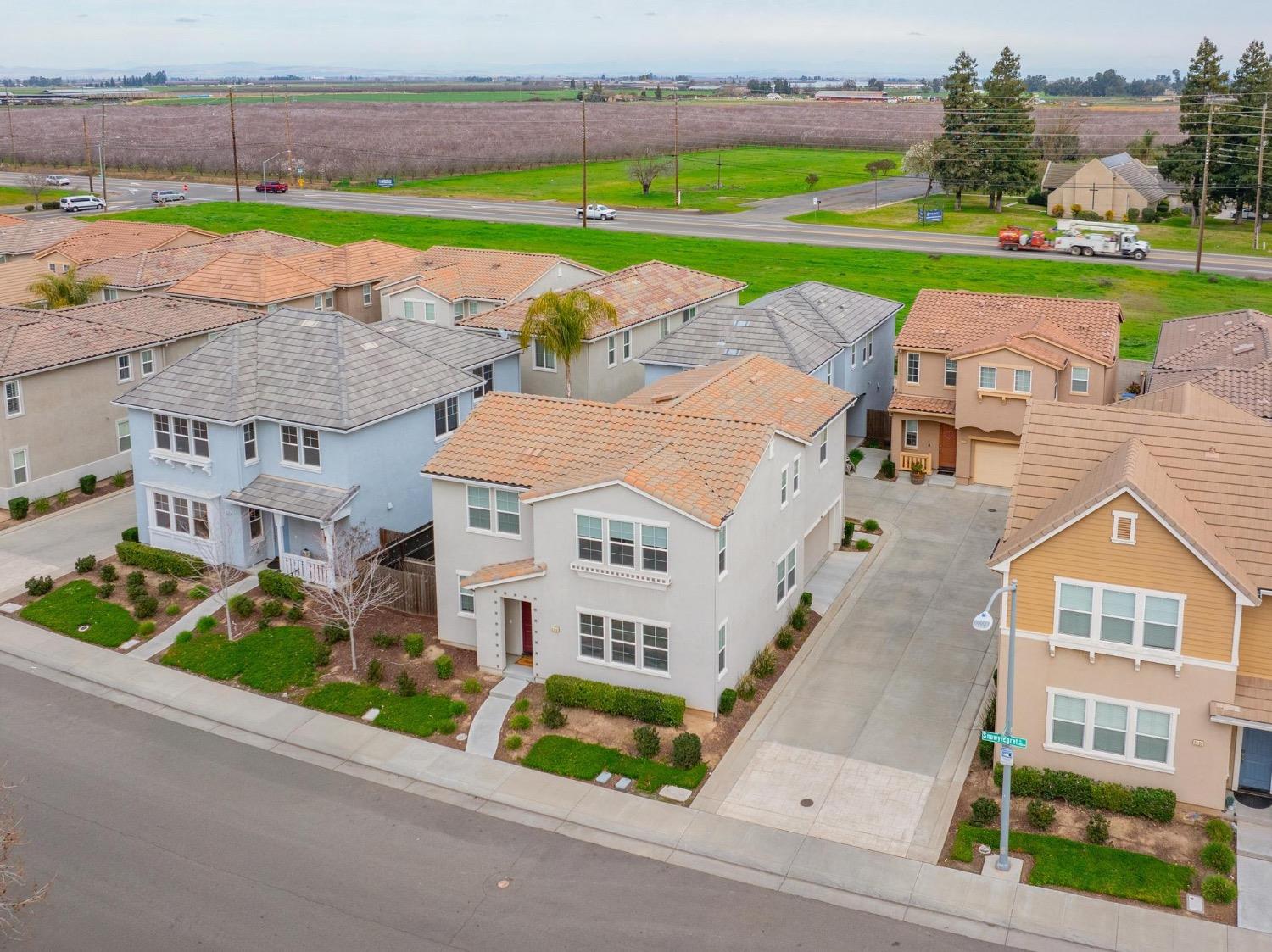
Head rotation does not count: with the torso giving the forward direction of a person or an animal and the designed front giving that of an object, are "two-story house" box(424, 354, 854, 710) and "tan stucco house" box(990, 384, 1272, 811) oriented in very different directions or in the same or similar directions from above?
same or similar directions

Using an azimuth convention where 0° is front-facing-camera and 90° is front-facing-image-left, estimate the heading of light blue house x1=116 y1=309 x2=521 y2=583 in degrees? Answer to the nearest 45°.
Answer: approximately 45°

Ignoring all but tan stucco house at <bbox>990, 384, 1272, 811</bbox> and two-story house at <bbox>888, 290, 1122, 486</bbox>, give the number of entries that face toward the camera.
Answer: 2

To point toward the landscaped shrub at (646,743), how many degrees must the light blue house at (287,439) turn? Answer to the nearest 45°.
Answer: approximately 90° to its left

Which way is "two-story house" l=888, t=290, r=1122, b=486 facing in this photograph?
toward the camera

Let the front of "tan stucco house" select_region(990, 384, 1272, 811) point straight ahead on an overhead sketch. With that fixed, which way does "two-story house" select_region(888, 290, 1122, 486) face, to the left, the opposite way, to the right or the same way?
the same way

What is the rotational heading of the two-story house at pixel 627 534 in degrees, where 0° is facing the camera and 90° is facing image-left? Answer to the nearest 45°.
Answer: approximately 45°

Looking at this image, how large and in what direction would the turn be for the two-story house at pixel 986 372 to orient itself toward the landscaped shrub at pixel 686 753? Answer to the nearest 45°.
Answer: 0° — it already faces it

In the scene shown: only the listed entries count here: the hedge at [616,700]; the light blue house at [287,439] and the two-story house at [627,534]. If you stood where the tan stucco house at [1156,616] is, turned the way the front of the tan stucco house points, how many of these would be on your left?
0

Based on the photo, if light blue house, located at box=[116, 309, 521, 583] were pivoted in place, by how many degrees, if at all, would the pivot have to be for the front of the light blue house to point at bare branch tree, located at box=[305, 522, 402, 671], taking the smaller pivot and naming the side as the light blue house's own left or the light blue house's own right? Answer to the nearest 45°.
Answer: approximately 45° to the light blue house's own left

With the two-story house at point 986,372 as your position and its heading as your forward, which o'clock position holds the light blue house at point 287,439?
The light blue house is roughly at 2 o'clock from the two-story house.

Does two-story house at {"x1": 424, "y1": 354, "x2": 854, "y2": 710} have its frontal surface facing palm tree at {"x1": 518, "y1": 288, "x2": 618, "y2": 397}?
no

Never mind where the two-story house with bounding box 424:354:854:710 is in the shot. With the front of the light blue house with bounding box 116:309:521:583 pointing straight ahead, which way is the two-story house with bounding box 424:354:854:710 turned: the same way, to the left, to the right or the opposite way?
the same way

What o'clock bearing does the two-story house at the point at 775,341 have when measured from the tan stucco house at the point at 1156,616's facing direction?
The two-story house is roughly at 5 o'clock from the tan stucco house.

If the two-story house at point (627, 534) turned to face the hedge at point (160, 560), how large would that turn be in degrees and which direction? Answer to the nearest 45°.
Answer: approximately 90° to its right

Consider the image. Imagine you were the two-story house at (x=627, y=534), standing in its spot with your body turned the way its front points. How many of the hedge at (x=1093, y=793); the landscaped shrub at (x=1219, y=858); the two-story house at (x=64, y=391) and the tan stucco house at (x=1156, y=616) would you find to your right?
1

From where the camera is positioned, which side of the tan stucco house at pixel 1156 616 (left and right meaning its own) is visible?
front
